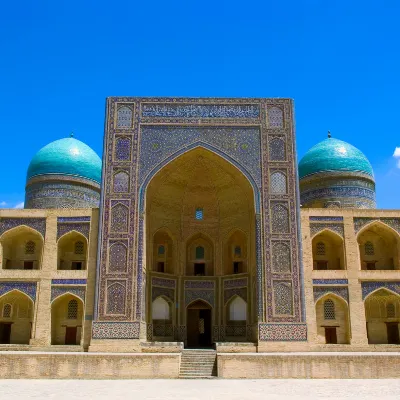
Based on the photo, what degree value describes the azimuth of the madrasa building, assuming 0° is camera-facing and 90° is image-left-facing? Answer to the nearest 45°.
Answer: approximately 0°
